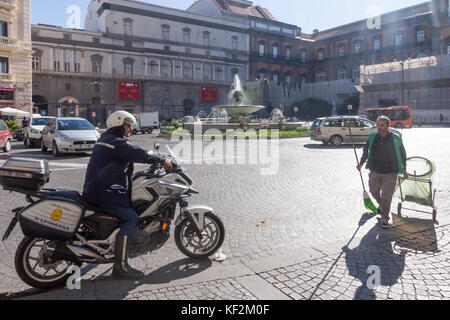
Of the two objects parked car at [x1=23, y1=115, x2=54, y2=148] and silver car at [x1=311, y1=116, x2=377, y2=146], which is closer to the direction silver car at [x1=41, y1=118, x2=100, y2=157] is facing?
the silver car at [x1=311, y1=116, x2=377, y2=146]

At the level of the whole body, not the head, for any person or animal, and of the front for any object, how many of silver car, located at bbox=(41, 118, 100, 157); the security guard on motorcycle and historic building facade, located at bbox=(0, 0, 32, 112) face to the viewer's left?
0

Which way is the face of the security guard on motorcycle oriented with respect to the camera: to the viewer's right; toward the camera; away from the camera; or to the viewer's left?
to the viewer's right

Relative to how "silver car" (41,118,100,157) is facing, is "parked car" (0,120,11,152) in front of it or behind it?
behind

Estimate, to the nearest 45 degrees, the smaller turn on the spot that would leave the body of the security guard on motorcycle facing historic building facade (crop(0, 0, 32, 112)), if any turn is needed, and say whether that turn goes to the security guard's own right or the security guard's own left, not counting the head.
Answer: approximately 90° to the security guard's own left

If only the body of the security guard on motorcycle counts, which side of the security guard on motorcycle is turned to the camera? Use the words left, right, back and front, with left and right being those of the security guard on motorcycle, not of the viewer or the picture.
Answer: right

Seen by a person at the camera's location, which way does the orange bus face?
facing to the left of the viewer

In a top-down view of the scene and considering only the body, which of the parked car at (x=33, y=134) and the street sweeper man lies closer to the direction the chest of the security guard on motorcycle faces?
the street sweeper man

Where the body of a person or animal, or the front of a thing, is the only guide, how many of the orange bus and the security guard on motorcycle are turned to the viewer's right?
1

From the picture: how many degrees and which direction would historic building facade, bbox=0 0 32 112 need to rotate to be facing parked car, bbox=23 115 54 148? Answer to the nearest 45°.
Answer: approximately 45° to its right

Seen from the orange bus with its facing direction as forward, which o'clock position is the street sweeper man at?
The street sweeper man is roughly at 9 o'clock from the orange bus.
